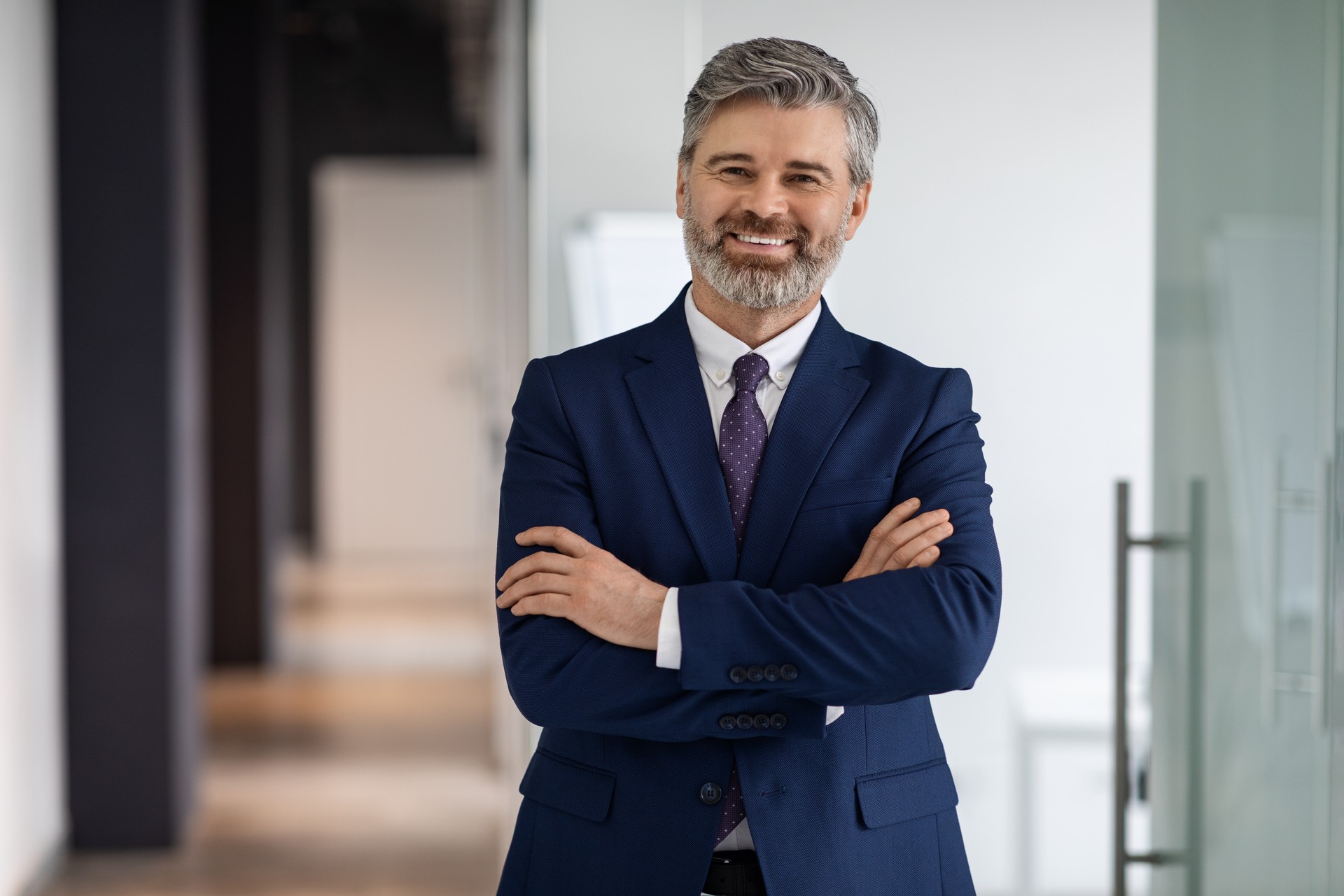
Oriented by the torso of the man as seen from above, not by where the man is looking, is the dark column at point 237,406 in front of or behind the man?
behind

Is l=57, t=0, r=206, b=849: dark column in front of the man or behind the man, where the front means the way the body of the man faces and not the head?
behind

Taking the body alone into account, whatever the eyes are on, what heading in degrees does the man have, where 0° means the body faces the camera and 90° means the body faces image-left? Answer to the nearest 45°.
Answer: approximately 0°

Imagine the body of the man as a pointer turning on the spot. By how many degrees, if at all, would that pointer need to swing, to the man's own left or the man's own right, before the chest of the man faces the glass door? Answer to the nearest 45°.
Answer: approximately 135° to the man's own left

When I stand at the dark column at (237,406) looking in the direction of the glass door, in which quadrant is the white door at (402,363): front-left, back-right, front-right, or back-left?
back-left

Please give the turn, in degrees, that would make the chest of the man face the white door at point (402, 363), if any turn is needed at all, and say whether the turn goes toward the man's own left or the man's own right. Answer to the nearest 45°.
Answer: approximately 180°
